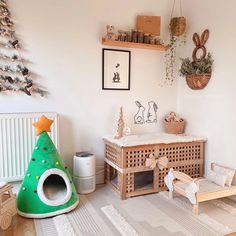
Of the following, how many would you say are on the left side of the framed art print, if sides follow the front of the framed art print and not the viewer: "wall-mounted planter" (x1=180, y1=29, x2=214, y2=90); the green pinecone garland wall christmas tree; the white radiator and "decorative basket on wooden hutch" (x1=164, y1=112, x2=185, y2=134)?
2

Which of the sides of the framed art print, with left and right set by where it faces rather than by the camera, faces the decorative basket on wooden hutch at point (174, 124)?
left

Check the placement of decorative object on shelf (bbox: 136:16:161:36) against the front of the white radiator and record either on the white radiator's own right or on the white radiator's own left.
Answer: on the white radiator's own left

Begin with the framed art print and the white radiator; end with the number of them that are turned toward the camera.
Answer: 2

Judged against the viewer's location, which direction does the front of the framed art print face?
facing the viewer

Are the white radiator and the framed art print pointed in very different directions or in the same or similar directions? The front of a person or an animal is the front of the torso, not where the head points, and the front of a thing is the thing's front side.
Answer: same or similar directions

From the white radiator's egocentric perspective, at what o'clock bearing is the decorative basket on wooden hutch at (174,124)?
The decorative basket on wooden hutch is roughly at 9 o'clock from the white radiator.

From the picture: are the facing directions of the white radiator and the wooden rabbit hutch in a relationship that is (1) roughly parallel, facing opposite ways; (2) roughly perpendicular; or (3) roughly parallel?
roughly parallel

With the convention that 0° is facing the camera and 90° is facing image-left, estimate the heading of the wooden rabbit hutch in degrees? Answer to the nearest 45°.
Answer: approximately 315°

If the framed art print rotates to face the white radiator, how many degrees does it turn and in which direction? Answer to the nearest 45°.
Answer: approximately 45° to its right

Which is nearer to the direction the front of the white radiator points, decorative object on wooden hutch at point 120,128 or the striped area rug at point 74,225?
the striped area rug

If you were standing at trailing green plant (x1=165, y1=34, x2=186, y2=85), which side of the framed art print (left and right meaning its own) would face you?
left

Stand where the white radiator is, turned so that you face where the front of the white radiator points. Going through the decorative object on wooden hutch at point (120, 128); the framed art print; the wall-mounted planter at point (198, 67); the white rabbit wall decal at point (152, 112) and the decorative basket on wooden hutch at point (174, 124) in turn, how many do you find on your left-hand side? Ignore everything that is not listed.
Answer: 5

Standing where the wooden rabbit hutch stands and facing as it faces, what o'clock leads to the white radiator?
The white radiator is roughly at 4 o'clock from the wooden rabbit hutch.
